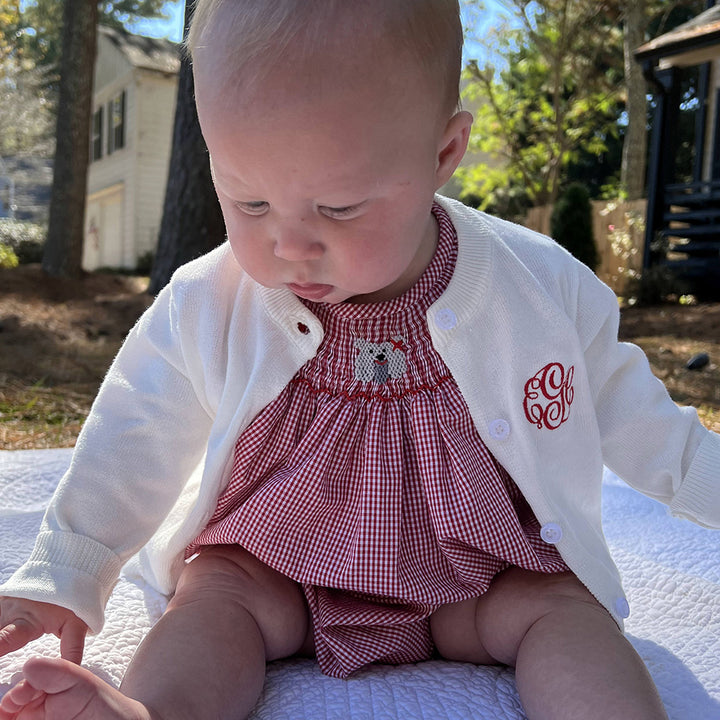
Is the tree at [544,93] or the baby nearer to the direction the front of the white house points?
the baby

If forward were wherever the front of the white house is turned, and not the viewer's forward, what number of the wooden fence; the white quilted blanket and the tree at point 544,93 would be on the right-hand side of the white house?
0

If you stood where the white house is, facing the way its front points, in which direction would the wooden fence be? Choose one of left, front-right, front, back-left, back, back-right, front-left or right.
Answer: left

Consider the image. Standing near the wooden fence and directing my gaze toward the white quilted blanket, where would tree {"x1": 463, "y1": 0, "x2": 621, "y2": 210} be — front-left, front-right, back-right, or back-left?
back-right

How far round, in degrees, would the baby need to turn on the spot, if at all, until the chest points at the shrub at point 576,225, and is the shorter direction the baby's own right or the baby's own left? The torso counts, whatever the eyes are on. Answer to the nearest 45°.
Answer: approximately 180°

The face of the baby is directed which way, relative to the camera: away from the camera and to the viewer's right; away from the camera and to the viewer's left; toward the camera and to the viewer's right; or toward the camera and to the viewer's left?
toward the camera and to the viewer's left

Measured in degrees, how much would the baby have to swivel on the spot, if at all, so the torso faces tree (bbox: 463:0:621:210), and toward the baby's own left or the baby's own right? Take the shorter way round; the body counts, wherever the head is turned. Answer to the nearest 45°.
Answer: approximately 180°

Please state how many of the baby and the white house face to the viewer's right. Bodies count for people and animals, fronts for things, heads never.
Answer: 0

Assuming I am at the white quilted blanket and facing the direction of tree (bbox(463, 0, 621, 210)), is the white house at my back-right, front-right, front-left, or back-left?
front-left

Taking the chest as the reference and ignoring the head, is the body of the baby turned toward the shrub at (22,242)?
no

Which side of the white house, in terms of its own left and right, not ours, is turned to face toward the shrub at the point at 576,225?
left

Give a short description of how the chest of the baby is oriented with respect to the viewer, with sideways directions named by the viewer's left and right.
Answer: facing the viewer
